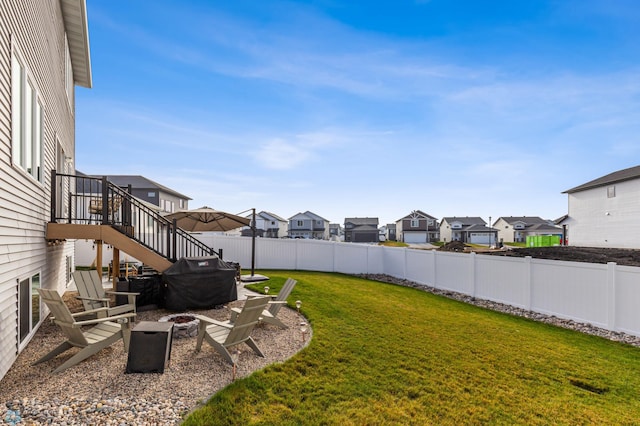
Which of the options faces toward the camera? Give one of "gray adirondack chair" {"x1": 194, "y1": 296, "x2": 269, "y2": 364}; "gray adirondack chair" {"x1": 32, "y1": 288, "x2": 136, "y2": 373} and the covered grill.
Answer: the covered grill

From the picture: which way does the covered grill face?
toward the camera

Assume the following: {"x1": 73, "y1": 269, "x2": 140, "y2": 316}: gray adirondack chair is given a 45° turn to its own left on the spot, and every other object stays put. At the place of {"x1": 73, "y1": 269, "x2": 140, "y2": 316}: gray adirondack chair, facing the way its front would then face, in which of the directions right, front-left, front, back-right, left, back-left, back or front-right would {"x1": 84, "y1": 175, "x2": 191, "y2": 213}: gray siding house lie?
left

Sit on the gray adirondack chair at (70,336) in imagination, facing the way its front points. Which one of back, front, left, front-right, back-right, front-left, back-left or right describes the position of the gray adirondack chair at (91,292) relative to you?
front-left

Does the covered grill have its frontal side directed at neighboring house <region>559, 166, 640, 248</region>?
no

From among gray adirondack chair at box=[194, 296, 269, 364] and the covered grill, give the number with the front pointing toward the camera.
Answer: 1

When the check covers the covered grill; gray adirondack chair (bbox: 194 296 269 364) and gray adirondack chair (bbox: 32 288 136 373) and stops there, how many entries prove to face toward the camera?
1

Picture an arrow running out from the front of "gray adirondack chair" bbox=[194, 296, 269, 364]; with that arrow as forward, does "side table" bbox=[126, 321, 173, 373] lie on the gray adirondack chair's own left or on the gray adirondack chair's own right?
on the gray adirondack chair's own left

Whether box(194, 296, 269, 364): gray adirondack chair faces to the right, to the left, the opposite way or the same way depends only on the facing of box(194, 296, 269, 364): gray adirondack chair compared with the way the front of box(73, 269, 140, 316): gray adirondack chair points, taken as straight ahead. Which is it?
the opposite way

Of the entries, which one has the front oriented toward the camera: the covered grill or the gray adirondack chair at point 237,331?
the covered grill

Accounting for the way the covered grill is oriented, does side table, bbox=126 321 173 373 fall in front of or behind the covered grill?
in front

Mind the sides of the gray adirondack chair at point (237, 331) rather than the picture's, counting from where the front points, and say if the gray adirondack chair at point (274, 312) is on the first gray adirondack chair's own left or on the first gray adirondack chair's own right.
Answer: on the first gray adirondack chair's own right

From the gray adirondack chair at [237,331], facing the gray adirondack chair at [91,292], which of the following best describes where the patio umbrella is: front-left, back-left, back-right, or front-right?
front-right

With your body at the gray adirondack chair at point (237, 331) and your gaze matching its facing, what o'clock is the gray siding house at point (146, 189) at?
The gray siding house is roughly at 1 o'clock from the gray adirondack chair.

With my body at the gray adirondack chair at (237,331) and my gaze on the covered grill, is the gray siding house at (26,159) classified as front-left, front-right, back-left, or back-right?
front-left
